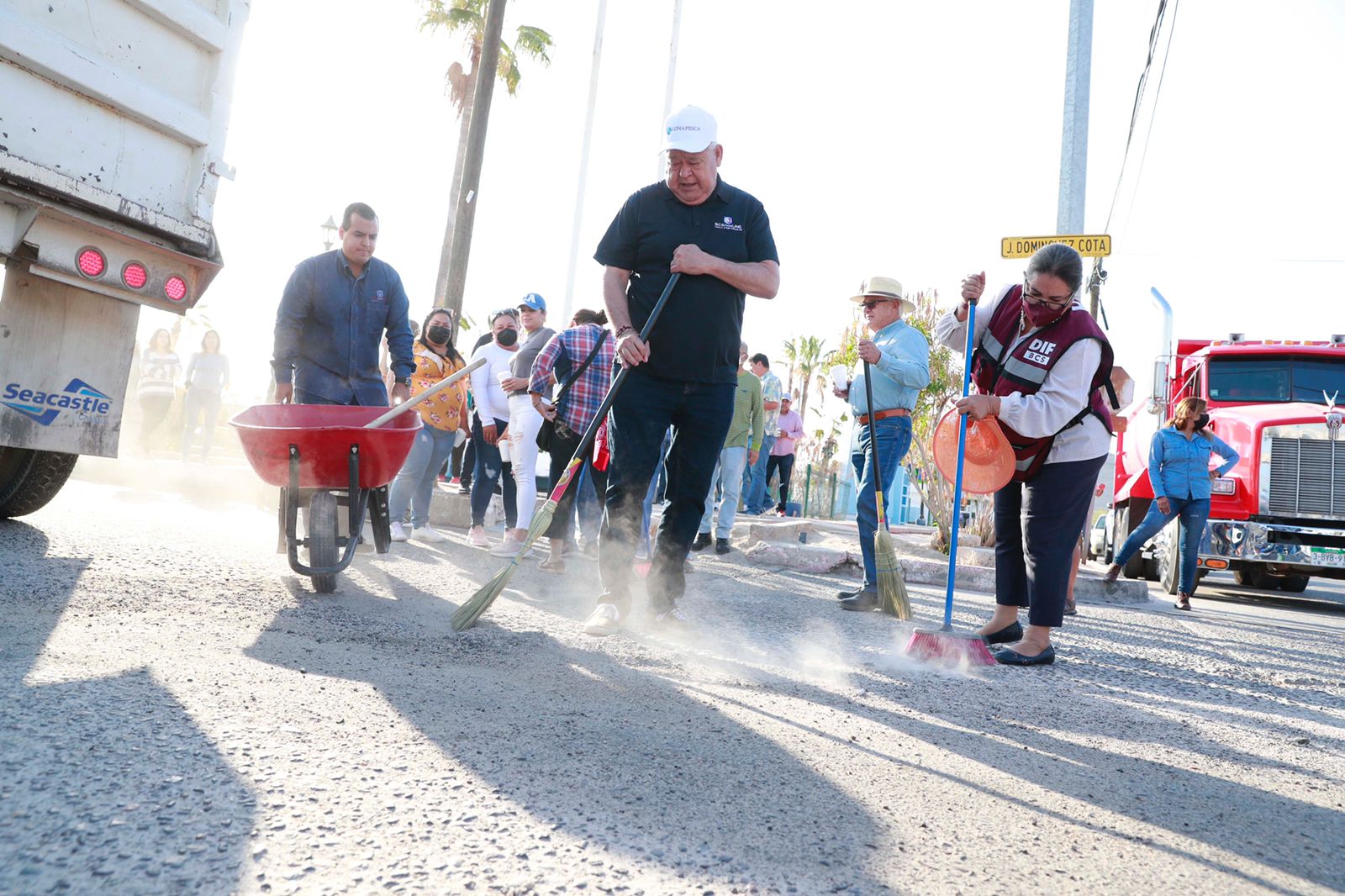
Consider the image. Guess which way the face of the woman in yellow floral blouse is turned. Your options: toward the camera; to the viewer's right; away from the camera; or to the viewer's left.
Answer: toward the camera

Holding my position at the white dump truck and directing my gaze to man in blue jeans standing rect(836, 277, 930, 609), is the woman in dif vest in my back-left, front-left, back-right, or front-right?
front-right

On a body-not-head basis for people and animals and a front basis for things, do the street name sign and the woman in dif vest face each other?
no

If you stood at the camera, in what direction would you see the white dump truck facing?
facing away from the viewer and to the left of the viewer

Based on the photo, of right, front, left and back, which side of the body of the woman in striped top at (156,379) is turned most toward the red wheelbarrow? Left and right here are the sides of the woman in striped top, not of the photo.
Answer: front

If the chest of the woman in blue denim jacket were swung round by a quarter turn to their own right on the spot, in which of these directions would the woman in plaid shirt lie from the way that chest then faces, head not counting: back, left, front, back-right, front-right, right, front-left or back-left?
front-left

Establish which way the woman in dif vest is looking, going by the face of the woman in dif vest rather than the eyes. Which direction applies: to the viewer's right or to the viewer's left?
to the viewer's left

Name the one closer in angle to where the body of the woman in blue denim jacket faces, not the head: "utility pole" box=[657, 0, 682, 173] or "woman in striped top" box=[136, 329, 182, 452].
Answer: the woman in striped top

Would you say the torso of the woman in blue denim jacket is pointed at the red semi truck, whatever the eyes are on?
no

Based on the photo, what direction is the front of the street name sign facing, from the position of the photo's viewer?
facing the viewer

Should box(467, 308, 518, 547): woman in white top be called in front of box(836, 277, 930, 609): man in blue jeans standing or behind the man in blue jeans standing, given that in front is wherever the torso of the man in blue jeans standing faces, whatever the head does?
in front

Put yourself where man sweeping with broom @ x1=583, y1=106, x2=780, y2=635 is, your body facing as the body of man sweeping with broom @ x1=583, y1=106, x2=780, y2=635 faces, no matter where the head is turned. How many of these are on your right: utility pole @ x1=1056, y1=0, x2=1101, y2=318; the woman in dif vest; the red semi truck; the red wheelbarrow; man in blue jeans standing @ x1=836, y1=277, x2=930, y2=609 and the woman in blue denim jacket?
1

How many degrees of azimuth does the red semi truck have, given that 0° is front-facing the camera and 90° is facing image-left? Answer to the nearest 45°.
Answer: approximately 315°

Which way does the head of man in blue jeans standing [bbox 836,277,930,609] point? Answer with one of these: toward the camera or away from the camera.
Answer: toward the camera

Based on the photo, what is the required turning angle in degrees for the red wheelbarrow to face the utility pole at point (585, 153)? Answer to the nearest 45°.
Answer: approximately 180°

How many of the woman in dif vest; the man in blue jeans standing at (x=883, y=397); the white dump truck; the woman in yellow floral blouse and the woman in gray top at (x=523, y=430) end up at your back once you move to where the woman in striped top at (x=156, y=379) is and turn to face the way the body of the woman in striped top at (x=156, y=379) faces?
0

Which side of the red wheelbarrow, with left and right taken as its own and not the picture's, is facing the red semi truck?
left

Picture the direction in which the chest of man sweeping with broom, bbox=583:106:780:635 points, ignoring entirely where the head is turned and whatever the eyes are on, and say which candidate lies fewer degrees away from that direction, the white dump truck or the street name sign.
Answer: the white dump truck

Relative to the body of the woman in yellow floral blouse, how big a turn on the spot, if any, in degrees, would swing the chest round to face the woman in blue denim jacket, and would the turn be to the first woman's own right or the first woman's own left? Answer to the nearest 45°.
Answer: approximately 45° to the first woman's own left
